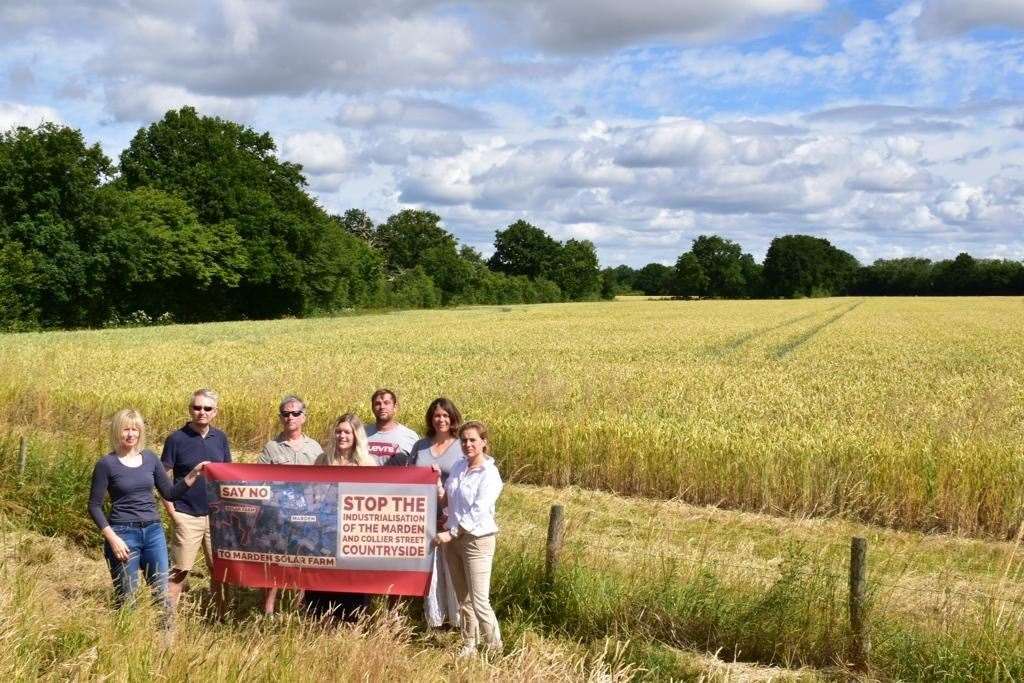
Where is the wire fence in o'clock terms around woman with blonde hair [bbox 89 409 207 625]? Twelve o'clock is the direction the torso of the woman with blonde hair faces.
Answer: The wire fence is roughly at 9 o'clock from the woman with blonde hair.

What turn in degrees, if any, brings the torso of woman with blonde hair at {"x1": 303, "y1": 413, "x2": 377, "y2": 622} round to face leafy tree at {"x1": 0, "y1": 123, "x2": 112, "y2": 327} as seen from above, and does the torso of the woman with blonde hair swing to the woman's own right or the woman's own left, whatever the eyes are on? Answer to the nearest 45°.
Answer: approximately 180°

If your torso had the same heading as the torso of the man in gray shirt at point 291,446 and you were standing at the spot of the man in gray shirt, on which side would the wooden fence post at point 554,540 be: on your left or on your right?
on your left

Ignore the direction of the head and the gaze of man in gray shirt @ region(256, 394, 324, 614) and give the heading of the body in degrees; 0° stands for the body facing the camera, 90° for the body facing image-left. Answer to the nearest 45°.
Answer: approximately 0°

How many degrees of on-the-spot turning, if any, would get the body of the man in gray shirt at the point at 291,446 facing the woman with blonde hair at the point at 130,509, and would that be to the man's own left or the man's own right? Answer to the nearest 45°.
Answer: approximately 90° to the man's own right

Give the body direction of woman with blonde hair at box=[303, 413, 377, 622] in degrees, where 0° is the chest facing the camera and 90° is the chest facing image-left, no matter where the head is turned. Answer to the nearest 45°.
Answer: approximately 0°
